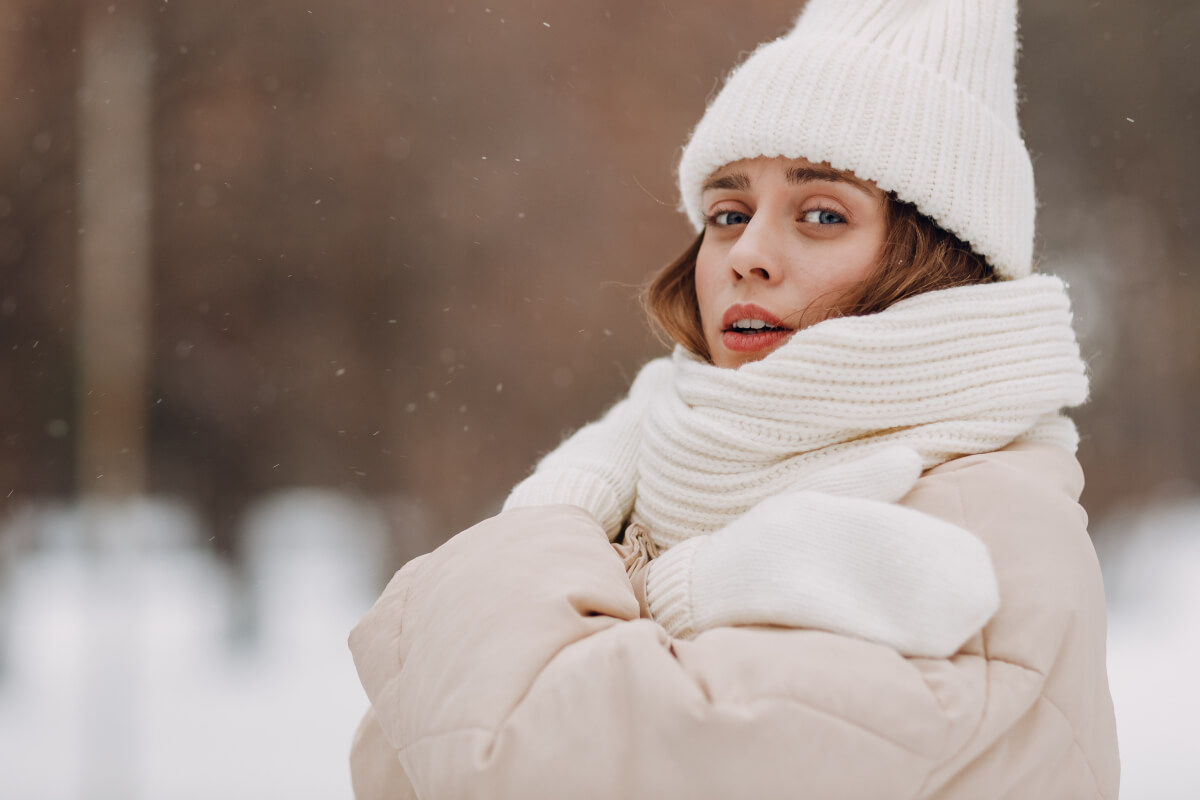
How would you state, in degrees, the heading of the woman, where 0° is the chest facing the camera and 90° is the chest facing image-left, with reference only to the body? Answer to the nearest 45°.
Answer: approximately 45°
